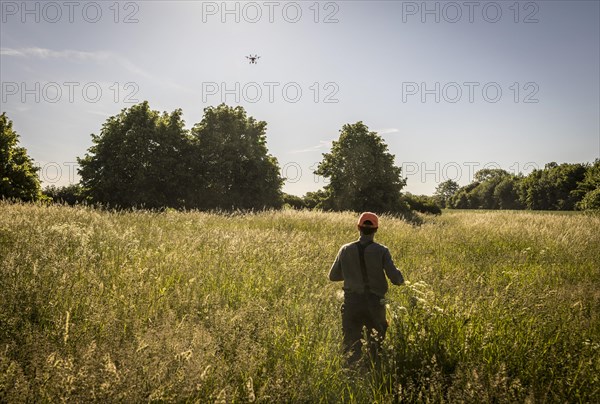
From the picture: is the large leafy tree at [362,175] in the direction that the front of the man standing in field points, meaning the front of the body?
yes

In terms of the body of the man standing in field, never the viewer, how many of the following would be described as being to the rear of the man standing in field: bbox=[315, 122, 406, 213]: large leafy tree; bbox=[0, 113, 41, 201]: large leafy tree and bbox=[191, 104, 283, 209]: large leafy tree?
0

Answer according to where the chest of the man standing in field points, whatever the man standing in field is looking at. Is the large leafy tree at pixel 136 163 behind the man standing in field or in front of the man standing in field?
in front

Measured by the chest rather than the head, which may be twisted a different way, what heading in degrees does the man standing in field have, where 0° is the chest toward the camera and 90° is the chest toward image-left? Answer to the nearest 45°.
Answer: approximately 180°

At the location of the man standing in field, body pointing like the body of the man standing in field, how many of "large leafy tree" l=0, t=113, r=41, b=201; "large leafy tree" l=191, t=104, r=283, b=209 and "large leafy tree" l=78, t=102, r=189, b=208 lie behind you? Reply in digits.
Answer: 0

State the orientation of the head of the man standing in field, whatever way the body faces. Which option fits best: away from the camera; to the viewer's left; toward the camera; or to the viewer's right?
away from the camera

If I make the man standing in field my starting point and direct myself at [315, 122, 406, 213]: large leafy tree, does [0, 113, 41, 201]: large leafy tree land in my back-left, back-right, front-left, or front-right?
front-left

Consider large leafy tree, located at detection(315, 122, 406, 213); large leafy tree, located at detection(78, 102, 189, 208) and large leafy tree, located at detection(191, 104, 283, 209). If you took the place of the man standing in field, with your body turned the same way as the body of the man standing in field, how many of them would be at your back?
0
